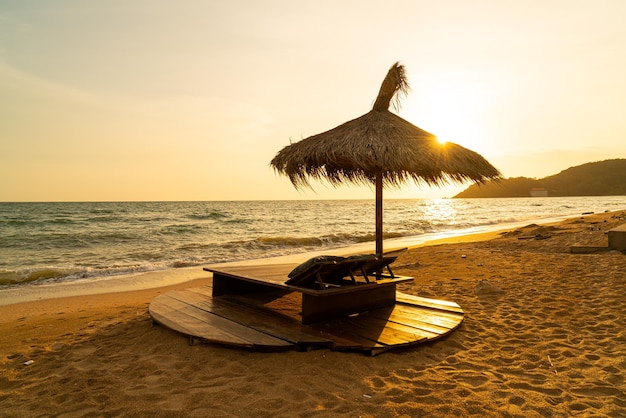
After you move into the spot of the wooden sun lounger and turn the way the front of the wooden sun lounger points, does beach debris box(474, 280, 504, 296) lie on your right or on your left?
on your right
